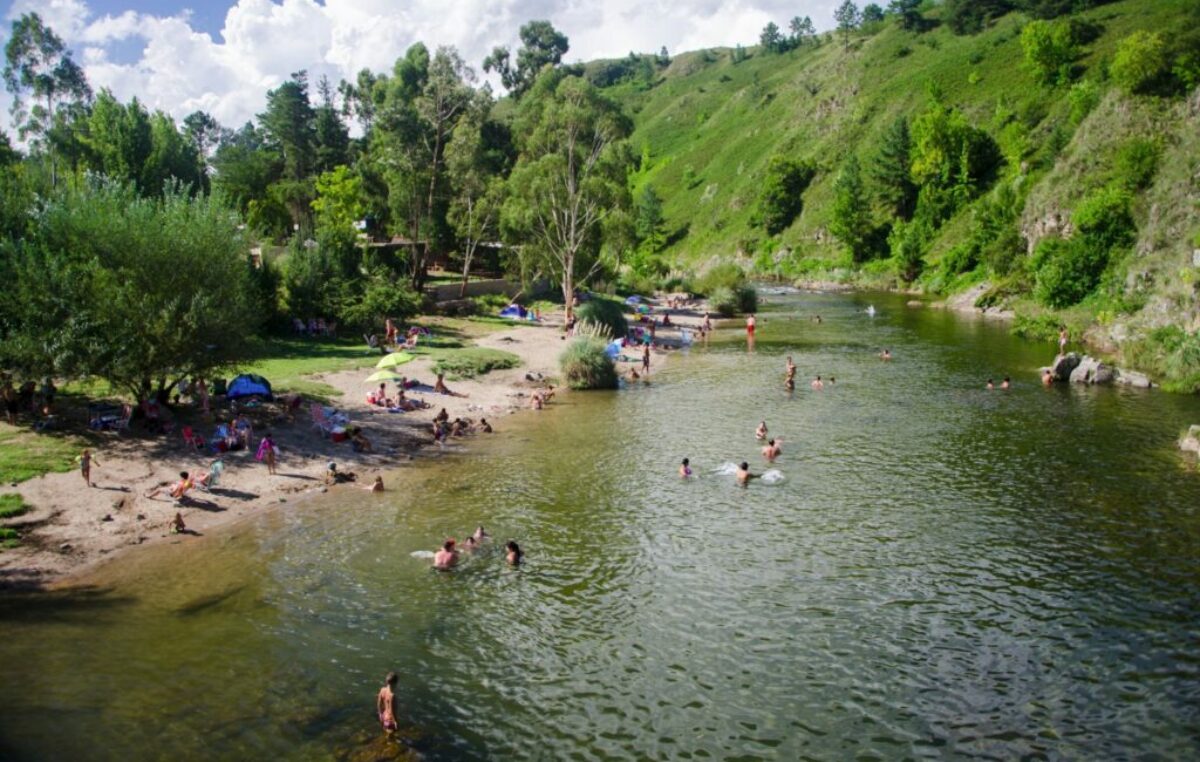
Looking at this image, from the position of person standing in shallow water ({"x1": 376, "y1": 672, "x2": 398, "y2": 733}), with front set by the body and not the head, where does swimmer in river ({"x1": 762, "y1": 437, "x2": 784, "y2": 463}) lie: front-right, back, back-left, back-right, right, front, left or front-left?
front-right

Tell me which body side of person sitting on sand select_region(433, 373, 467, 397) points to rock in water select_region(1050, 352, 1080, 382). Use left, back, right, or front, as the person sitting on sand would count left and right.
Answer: front

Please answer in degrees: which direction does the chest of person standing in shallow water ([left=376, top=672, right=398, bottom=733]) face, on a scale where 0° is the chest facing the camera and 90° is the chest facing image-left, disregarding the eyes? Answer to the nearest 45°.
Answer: approximately 180°

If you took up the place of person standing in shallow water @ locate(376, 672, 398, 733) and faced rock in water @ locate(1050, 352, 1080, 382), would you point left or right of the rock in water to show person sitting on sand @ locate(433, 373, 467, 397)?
left

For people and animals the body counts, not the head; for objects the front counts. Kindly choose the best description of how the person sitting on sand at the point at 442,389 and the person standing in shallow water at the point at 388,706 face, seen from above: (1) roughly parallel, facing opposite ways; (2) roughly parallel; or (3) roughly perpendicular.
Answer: roughly perpendicular

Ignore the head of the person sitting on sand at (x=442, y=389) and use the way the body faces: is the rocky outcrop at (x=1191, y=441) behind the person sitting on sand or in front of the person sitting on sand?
in front

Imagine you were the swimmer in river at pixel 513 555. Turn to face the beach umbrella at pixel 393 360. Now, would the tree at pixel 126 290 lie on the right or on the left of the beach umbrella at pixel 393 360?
left

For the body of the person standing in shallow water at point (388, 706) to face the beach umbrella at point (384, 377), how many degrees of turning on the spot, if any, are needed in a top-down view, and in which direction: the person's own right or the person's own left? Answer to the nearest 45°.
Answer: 0° — they already face it

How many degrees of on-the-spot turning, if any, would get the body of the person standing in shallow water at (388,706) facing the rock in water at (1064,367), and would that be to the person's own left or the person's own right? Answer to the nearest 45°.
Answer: approximately 45° to the person's own right

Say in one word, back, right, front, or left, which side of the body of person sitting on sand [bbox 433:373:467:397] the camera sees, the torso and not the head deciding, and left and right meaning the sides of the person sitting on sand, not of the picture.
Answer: right

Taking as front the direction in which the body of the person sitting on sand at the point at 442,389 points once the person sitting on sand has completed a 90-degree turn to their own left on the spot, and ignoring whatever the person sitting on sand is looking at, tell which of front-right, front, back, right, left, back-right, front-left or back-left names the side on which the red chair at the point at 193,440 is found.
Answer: back-left

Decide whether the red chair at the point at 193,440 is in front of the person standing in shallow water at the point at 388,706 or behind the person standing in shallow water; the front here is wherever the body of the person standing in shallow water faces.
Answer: in front

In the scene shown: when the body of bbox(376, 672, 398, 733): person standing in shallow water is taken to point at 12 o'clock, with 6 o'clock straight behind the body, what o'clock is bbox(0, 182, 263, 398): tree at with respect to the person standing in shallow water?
The tree is roughly at 11 o'clock from the person standing in shallow water.

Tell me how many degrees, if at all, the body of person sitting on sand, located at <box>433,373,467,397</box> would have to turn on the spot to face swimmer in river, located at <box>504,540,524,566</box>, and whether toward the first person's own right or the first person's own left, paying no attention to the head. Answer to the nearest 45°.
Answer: approximately 90° to the first person's own right

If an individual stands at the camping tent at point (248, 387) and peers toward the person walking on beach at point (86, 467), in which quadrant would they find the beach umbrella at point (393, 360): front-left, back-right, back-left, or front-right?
back-left

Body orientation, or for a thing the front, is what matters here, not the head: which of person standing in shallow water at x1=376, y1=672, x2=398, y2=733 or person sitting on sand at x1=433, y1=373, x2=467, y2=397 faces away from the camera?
the person standing in shallow water

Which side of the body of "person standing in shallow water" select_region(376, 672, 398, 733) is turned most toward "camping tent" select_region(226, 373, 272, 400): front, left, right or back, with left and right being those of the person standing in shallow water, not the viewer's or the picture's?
front
